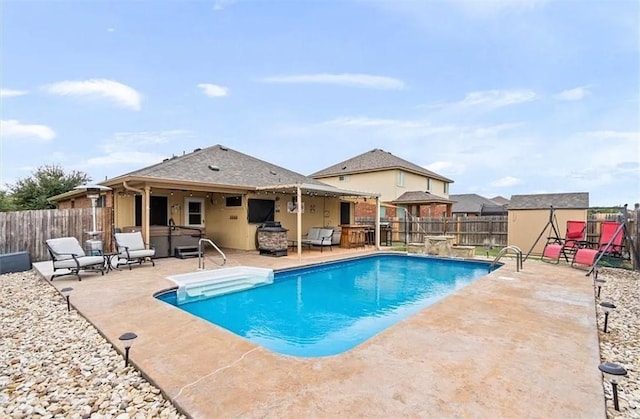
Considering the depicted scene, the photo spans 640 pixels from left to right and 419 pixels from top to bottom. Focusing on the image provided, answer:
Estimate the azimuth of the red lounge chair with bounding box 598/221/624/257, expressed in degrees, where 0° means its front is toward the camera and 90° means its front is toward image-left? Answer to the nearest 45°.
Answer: approximately 45°

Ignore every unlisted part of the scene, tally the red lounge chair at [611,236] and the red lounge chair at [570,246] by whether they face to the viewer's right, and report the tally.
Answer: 0

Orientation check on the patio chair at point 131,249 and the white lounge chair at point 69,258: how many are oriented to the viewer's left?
0

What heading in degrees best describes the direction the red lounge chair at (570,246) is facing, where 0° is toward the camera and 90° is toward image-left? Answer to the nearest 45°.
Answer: approximately 45°

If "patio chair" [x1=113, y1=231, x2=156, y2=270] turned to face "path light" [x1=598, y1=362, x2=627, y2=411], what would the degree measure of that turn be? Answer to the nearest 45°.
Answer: approximately 45° to its right

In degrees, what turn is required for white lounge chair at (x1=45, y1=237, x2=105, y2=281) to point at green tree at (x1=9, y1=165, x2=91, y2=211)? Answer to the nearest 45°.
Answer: approximately 135° to its left

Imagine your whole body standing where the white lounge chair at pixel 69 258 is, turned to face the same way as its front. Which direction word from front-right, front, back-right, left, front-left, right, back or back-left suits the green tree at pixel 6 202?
back-left

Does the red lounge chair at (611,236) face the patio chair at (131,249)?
yes

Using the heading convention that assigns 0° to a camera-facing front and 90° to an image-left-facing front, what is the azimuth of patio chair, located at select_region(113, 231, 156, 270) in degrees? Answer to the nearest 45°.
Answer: approximately 315°

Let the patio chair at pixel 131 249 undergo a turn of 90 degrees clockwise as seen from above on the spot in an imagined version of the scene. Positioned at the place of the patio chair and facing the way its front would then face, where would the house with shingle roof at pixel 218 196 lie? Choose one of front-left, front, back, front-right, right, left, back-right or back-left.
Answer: back

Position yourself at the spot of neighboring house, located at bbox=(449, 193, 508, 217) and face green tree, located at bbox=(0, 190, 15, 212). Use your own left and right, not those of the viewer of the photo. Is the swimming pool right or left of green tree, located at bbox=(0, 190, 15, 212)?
left

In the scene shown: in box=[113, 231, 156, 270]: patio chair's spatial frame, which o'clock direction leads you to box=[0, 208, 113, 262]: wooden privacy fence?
The wooden privacy fence is roughly at 6 o'clock from the patio chair.

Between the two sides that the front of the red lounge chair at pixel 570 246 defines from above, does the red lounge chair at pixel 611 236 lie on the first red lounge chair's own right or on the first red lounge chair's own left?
on the first red lounge chair's own left

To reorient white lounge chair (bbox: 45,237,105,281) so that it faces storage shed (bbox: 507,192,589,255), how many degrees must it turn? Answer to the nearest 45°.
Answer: approximately 45° to its left
